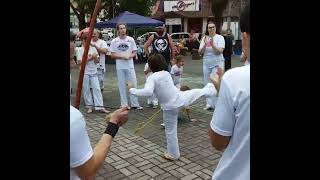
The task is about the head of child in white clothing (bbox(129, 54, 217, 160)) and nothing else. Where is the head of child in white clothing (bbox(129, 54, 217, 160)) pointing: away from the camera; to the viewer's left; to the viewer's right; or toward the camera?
away from the camera

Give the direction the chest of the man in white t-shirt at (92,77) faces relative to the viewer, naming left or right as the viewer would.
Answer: facing the viewer and to the right of the viewer

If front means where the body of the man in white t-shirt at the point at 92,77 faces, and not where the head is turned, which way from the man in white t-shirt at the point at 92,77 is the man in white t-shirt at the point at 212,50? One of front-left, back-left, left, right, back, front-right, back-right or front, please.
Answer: front-left

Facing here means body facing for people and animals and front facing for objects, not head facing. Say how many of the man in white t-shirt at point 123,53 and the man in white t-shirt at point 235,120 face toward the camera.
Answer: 1

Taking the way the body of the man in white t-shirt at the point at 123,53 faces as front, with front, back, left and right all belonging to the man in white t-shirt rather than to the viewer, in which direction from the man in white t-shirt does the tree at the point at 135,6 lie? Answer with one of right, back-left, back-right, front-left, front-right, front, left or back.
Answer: back

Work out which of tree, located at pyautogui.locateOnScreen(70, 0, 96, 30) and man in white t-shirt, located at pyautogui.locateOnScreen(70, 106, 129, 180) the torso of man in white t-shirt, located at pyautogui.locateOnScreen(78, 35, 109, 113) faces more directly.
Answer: the man in white t-shirt

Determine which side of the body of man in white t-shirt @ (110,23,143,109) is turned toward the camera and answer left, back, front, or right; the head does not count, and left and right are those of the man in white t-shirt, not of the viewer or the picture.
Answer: front

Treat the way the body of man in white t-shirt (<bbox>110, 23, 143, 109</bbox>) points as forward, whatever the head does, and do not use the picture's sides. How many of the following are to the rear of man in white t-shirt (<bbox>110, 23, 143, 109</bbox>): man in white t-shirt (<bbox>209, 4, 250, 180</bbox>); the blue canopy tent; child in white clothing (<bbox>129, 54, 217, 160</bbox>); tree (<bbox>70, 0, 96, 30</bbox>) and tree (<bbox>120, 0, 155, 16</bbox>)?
3

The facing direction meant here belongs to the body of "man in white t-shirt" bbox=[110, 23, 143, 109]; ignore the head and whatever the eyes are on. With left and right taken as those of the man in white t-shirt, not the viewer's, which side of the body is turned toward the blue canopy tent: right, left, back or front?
back

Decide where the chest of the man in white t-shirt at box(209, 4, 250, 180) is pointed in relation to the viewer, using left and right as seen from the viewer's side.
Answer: facing away from the viewer and to the left of the viewer

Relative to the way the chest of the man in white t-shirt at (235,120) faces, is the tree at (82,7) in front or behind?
in front

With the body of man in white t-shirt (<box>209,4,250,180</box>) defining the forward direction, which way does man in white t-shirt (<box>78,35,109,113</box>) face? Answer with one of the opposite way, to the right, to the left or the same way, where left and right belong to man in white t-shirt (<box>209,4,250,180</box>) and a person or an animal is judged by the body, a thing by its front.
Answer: the opposite way
